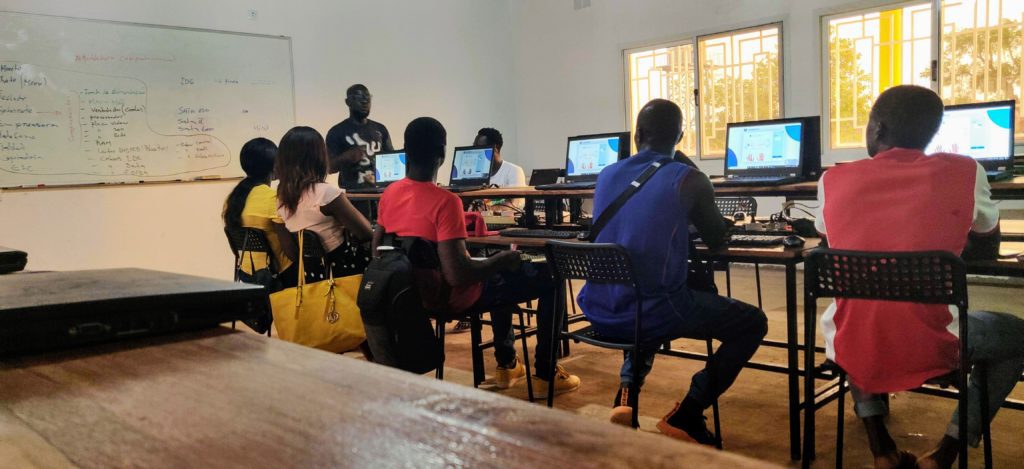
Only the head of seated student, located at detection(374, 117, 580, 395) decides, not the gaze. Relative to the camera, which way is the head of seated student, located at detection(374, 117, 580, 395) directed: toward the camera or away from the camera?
away from the camera

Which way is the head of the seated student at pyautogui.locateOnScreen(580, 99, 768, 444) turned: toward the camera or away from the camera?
away from the camera

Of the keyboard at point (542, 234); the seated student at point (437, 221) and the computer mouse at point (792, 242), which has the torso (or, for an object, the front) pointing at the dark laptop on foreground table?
the keyboard

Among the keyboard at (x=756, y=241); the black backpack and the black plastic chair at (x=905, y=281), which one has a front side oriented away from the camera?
the black plastic chair

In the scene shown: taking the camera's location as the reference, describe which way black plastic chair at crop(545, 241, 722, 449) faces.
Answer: facing away from the viewer and to the right of the viewer

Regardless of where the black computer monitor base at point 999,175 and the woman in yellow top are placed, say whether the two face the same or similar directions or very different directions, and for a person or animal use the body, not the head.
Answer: very different directions

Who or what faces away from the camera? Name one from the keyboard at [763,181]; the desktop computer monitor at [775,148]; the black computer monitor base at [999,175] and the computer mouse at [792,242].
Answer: the computer mouse

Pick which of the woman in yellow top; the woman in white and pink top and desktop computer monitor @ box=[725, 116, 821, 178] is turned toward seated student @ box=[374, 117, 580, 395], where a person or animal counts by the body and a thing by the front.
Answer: the desktop computer monitor

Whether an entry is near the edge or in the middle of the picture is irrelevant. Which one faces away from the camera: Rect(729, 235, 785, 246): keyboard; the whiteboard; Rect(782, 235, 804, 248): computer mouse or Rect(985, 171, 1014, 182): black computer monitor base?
the computer mouse

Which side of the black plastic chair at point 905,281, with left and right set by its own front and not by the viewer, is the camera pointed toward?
back

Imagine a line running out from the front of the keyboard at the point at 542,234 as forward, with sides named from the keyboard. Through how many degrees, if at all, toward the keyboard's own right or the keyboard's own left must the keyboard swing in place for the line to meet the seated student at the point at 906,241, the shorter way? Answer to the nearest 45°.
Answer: approximately 45° to the keyboard's own left

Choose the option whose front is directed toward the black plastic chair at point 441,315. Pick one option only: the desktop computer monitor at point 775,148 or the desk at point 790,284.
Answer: the desktop computer monitor
